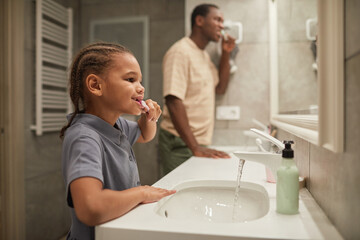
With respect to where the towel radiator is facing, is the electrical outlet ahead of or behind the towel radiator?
ahead

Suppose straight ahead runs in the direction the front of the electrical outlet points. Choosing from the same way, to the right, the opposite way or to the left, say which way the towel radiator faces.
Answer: to the left

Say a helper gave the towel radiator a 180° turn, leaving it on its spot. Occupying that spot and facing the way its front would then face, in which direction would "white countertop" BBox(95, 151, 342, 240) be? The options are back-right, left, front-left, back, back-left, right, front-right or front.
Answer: back-left

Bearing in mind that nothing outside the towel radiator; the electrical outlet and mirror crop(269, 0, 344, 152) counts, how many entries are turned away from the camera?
0

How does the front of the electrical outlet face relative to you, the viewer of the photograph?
facing the viewer

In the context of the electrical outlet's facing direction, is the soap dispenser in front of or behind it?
in front

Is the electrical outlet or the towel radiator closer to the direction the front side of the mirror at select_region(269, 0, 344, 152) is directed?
the towel radiator

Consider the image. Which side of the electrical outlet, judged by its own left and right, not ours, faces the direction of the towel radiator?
right

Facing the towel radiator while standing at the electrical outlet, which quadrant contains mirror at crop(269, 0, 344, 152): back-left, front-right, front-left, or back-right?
back-left

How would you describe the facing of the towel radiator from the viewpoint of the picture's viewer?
facing the viewer and to the right of the viewer

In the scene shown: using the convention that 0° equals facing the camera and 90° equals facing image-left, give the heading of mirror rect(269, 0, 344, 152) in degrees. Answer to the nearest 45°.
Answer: approximately 45°
